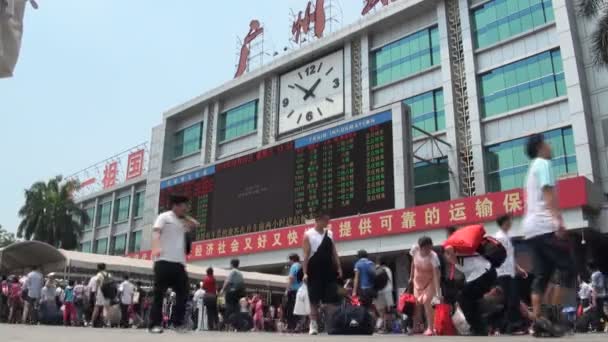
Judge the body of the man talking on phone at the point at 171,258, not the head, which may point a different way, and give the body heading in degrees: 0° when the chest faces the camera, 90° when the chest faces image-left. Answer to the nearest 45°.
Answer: approximately 315°

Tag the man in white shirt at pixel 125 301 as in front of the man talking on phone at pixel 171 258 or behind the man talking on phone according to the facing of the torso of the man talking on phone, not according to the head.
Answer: behind

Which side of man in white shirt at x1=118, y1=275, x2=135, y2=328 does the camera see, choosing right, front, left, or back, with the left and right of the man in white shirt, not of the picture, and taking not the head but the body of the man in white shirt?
back

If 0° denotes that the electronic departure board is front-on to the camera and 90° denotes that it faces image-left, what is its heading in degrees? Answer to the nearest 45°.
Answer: approximately 45°

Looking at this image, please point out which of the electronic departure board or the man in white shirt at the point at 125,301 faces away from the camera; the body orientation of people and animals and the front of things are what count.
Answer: the man in white shirt

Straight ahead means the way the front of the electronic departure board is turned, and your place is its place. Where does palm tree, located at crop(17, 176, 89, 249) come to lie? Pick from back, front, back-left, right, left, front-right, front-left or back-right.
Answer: right
